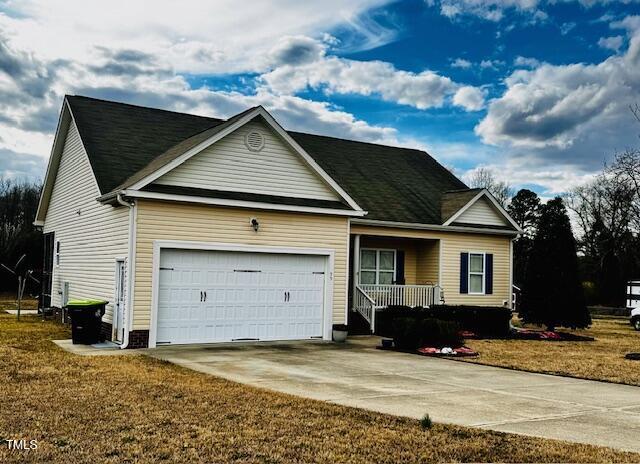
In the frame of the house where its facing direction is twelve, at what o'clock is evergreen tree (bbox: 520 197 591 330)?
The evergreen tree is roughly at 10 o'clock from the house.

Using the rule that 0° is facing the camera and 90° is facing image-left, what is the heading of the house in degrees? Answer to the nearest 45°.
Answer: approximately 315°

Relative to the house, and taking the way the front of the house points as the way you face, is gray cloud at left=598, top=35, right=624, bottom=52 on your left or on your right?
on your left

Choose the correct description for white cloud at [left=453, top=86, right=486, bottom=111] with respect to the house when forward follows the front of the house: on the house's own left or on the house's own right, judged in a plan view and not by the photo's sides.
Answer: on the house's own left
